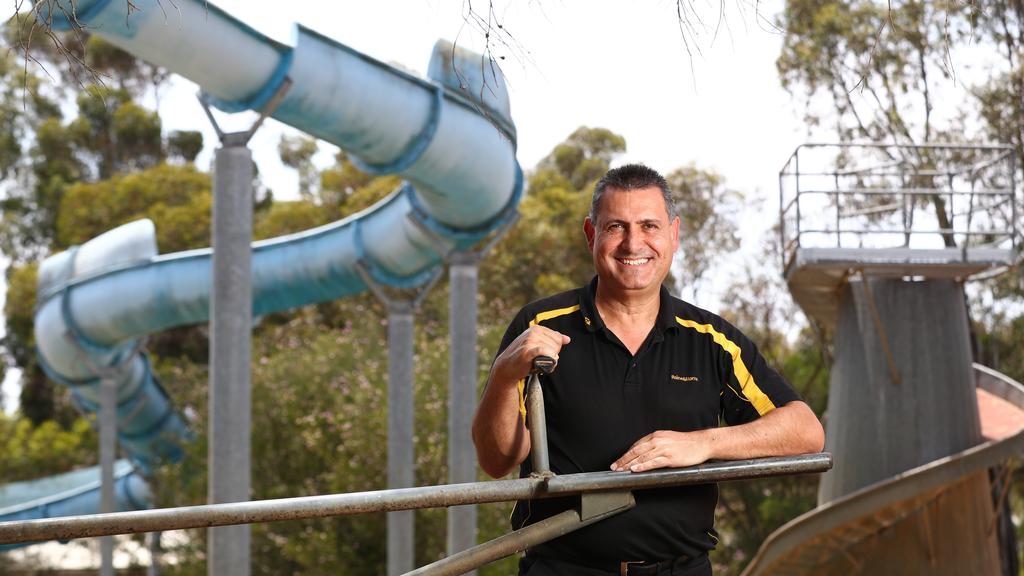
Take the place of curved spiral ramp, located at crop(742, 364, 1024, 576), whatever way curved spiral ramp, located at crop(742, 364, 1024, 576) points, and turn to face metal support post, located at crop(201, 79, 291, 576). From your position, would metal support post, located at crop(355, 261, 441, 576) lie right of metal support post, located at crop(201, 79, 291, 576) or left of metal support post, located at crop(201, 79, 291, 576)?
right

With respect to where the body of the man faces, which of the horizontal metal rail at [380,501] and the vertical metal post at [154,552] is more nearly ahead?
the horizontal metal rail

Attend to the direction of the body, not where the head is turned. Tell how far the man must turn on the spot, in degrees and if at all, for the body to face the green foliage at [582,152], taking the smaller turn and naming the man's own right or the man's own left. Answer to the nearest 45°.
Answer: approximately 180°

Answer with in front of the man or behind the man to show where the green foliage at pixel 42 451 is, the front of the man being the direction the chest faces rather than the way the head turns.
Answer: behind

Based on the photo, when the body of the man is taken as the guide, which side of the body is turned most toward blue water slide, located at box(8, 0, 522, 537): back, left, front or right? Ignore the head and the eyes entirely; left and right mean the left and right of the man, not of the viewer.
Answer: back

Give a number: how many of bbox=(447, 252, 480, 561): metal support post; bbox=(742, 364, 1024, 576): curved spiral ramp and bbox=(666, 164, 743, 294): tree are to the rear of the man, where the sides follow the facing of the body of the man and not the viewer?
3

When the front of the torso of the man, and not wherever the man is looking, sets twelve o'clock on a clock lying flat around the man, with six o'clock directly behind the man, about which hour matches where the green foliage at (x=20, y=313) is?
The green foliage is roughly at 5 o'clock from the man.

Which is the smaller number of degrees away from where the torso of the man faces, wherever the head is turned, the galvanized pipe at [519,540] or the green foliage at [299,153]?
the galvanized pipe

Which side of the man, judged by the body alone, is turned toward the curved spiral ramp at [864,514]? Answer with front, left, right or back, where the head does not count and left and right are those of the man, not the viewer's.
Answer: back

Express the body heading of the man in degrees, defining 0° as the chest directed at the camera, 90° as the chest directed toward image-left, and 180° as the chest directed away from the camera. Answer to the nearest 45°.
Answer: approximately 0°

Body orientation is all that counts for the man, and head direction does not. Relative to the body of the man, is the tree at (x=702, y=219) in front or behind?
behind

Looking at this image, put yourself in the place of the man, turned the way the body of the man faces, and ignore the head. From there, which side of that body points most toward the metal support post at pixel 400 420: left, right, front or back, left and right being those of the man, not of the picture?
back

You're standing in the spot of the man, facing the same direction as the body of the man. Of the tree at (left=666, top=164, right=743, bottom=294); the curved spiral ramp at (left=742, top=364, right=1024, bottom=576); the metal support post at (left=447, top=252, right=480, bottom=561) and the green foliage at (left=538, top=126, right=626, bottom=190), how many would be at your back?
4
